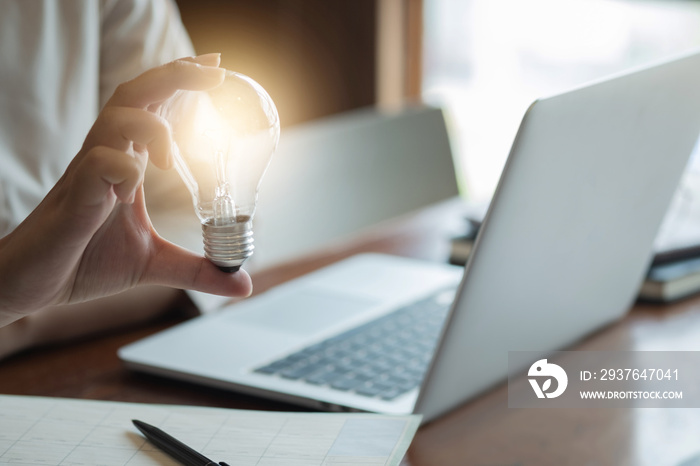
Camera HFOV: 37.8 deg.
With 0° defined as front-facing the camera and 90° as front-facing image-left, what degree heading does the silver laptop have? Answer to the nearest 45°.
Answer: approximately 135°
